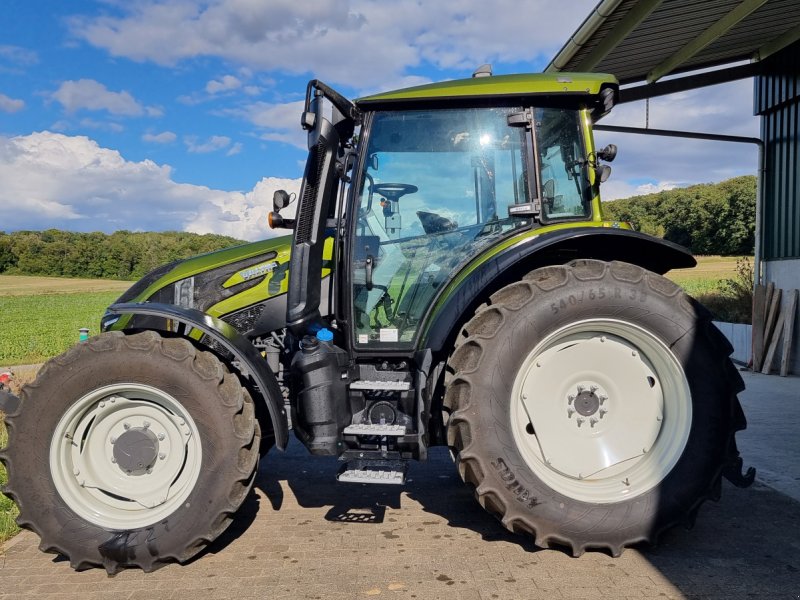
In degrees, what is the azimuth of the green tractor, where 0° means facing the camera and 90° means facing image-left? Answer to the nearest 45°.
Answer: approximately 90°

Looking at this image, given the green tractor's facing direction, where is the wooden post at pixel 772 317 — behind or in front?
behind

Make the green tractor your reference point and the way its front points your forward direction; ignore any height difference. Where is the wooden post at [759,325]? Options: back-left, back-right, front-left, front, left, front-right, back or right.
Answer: back-right

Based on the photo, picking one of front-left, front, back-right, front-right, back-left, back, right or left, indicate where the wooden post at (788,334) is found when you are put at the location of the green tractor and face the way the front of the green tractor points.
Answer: back-right
